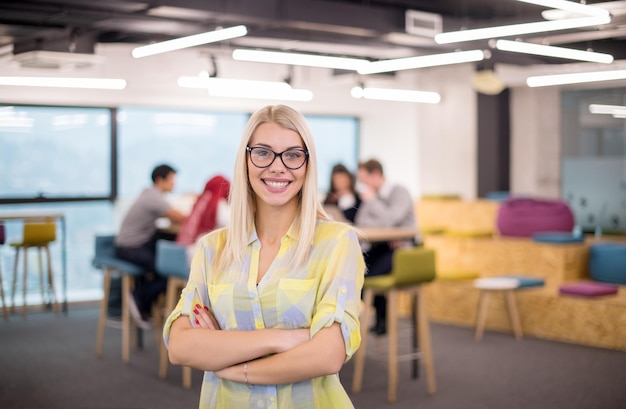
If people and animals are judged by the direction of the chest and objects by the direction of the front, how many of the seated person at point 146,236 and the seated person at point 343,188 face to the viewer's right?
1

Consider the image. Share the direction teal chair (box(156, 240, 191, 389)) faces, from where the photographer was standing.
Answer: facing away from the viewer and to the right of the viewer

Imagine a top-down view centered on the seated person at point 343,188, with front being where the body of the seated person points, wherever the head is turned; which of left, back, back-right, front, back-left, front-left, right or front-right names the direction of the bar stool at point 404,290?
front-left

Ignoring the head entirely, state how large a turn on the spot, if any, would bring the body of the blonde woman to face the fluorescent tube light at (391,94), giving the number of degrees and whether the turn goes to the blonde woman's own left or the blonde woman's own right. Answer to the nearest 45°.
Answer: approximately 180°

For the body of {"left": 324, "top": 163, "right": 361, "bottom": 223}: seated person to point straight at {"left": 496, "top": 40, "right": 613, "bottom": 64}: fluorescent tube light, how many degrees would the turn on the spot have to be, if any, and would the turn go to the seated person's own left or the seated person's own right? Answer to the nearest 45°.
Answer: approximately 90° to the seated person's own left

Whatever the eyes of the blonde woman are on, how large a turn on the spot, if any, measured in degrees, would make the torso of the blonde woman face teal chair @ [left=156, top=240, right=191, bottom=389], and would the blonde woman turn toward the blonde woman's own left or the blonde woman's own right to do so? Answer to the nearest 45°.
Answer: approximately 180°

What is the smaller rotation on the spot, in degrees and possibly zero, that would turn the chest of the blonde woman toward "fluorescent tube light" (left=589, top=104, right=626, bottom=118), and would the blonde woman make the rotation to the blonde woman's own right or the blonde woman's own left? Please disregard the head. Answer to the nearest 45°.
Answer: approximately 135° to the blonde woman's own left

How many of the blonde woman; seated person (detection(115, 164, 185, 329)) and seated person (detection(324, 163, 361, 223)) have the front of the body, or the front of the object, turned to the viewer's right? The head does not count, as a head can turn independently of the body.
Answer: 1

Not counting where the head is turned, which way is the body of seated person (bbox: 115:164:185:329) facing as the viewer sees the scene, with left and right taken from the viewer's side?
facing to the right of the viewer

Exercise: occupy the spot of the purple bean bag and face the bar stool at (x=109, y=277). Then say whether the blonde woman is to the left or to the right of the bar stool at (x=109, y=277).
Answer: left

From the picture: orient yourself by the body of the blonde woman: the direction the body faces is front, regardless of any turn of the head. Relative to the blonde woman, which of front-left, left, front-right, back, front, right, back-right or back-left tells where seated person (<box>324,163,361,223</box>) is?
back

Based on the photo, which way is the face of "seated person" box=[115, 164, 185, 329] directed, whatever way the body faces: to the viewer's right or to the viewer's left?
to the viewer's right

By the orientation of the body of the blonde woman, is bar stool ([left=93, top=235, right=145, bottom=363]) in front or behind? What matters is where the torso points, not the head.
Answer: behind
